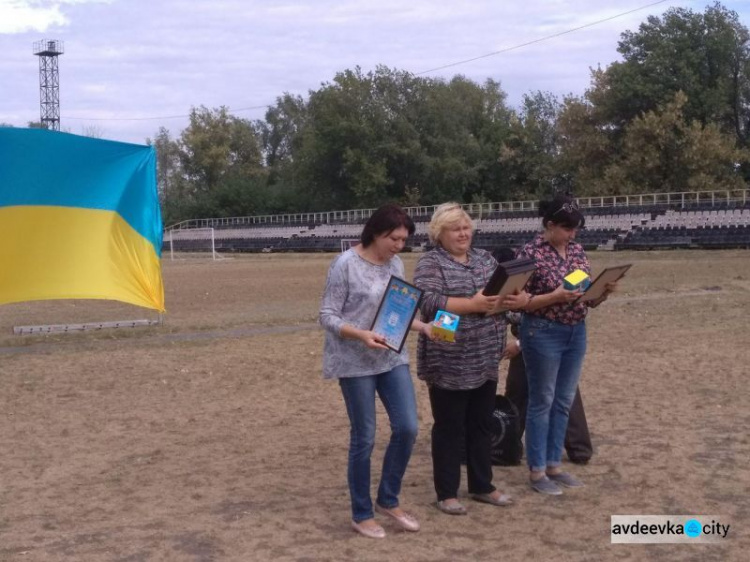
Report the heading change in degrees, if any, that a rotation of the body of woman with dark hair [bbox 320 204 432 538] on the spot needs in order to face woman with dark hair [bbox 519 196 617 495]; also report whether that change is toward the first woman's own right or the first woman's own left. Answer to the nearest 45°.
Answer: approximately 90° to the first woman's own left

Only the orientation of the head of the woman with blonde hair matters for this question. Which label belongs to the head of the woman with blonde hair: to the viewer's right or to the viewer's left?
to the viewer's right

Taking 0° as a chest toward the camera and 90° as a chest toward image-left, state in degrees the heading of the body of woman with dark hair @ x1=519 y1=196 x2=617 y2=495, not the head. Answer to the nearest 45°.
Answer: approximately 315°

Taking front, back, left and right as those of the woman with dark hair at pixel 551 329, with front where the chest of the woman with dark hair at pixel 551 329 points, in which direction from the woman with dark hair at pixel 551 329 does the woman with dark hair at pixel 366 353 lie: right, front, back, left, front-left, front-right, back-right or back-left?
right

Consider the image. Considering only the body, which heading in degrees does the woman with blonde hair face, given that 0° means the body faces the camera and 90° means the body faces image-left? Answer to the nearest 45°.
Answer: approximately 315°

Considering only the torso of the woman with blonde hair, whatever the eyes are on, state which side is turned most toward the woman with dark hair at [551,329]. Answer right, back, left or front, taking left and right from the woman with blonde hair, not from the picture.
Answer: left

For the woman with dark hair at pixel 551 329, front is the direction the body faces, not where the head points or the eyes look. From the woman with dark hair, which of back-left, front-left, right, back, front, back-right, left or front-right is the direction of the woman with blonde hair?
right
